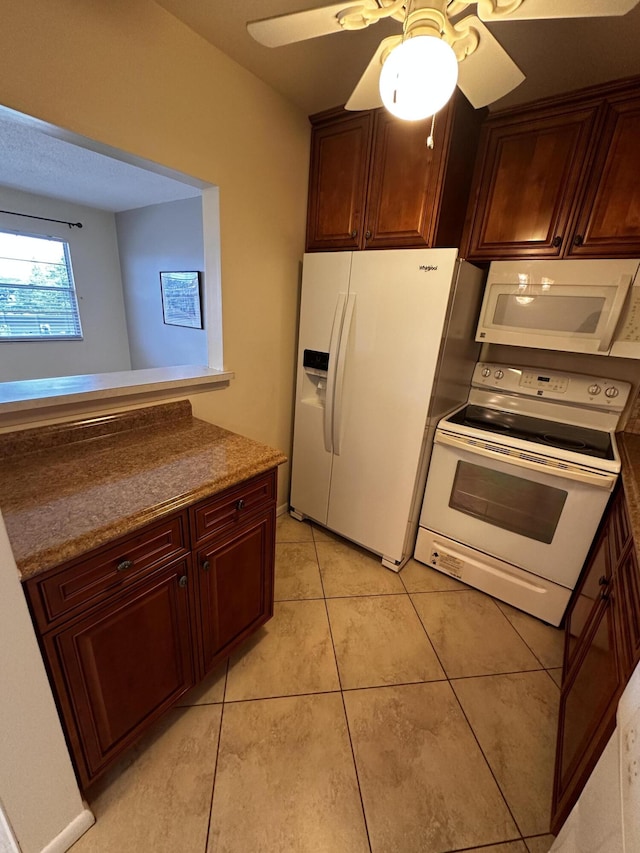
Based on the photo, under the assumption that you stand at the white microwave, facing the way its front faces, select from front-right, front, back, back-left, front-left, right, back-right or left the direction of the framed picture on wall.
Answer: front-right

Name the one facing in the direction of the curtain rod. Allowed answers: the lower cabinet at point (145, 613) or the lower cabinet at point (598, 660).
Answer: the lower cabinet at point (598, 660)

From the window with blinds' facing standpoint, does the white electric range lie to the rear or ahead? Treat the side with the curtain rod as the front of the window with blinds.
ahead

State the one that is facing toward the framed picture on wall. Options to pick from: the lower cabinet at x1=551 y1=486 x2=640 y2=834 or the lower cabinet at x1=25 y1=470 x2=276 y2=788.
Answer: the lower cabinet at x1=551 y1=486 x2=640 y2=834

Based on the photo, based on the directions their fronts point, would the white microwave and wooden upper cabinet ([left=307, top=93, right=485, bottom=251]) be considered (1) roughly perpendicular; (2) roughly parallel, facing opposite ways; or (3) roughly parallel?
roughly parallel

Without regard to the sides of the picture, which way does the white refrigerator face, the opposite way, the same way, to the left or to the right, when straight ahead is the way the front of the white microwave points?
the same way

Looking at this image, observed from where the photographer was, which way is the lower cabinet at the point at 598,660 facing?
facing to the left of the viewer

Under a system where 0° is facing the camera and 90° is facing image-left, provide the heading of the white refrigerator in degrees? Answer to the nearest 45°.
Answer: approximately 45°

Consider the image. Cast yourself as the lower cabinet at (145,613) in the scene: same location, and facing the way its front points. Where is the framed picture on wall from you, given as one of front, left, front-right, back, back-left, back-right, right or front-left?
back-left

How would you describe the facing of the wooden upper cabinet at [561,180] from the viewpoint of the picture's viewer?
facing the viewer and to the left of the viewer

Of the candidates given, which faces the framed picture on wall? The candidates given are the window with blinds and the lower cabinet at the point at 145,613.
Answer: the window with blinds

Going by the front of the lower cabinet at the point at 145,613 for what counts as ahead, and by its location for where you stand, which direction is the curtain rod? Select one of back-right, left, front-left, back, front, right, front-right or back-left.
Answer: back-left

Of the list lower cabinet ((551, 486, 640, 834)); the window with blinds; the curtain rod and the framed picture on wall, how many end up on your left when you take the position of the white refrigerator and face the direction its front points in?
1

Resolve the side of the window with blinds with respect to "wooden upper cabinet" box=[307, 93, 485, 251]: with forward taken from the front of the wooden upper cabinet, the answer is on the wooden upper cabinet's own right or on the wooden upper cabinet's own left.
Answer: on the wooden upper cabinet's own right

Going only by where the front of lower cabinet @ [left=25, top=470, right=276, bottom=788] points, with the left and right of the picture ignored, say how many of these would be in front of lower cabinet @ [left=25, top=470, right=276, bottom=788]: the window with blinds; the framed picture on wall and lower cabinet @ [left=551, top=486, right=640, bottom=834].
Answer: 1

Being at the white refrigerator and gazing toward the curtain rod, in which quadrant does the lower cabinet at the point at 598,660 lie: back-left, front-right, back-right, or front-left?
back-left
